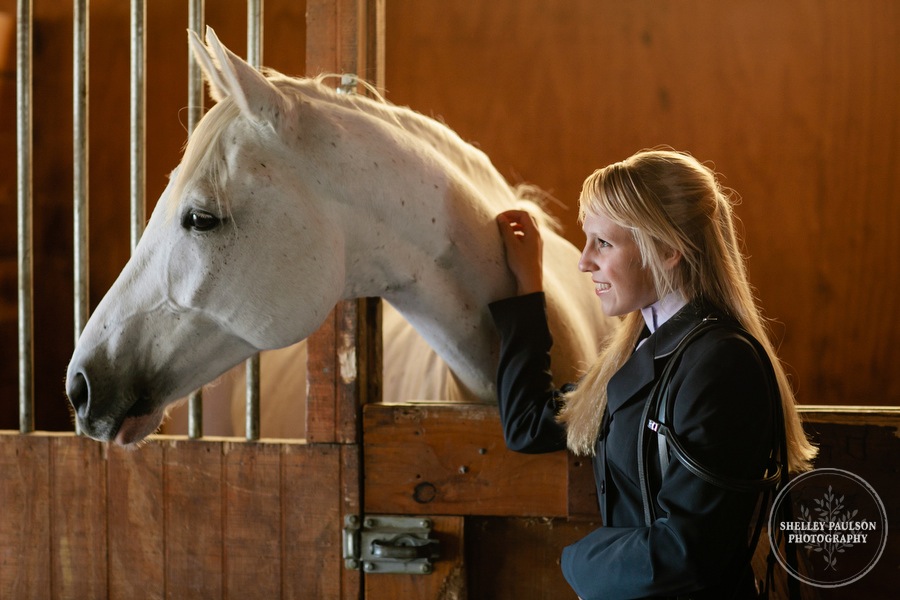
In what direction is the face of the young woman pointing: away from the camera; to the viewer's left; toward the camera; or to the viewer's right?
to the viewer's left

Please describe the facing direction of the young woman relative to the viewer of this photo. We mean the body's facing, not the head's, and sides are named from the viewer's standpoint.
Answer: facing to the left of the viewer
